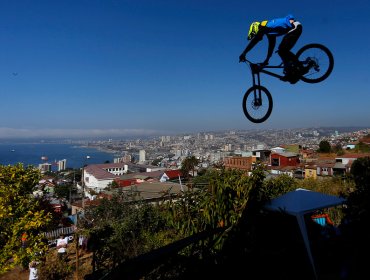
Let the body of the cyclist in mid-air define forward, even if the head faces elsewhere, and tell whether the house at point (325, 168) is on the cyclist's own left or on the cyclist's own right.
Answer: on the cyclist's own right

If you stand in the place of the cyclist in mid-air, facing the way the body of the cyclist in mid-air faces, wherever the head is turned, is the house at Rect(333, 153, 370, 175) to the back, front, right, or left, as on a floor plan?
right

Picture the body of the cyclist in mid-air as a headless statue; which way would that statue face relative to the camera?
to the viewer's left

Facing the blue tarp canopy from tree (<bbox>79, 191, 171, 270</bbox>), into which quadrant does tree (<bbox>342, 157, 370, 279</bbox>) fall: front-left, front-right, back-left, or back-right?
front-right

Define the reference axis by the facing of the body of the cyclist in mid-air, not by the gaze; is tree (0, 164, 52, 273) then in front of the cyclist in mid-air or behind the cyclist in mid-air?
in front
